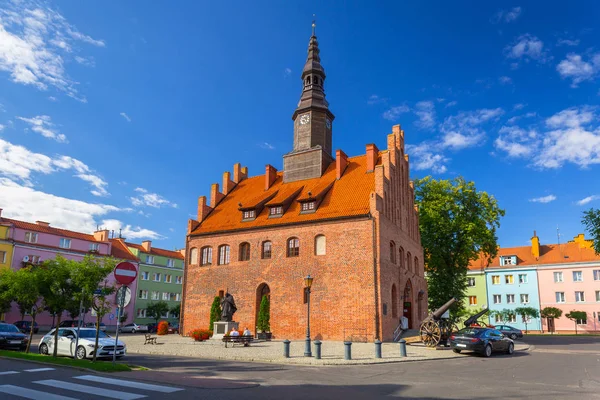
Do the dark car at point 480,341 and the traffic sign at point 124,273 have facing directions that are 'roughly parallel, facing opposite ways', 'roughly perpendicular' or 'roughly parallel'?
roughly perpendicular

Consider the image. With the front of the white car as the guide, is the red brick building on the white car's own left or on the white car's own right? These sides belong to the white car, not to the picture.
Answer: on the white car's own left

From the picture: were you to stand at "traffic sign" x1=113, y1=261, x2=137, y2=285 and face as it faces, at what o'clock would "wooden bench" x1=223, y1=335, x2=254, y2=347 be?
The wooden bench is roughly at 7 o'clock from the traffic sign.

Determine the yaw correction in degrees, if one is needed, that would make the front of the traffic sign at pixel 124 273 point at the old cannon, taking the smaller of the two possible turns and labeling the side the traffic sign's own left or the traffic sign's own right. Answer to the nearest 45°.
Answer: approximately 135° to the traffic sign's own left

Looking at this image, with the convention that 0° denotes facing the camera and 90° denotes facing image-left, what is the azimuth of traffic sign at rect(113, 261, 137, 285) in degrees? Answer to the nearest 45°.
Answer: approximately 0°

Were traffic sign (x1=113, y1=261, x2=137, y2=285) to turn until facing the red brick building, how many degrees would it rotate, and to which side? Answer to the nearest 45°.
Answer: approximately 135° to its left

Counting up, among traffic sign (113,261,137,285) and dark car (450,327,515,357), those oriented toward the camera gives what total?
1

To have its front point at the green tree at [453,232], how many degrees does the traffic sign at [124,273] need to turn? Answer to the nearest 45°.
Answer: approximately 135° to its left

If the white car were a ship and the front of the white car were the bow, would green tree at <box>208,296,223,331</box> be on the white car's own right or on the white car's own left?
on the white car's own left
